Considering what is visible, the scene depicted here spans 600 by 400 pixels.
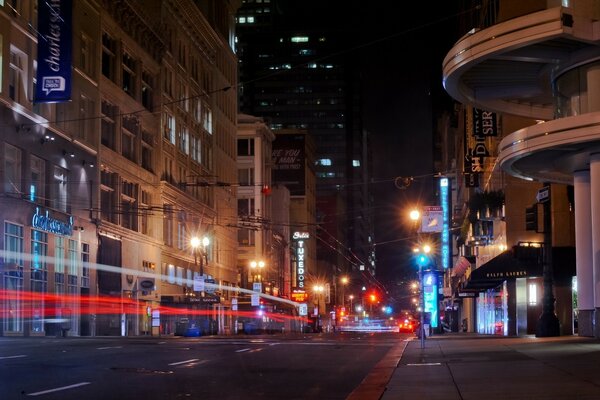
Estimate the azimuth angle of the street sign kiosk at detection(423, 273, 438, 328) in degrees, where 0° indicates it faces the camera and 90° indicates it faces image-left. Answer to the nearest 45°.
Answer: approximately 0°

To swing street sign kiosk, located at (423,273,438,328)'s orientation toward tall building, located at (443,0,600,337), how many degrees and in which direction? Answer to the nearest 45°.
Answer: approximately 90° to its left
